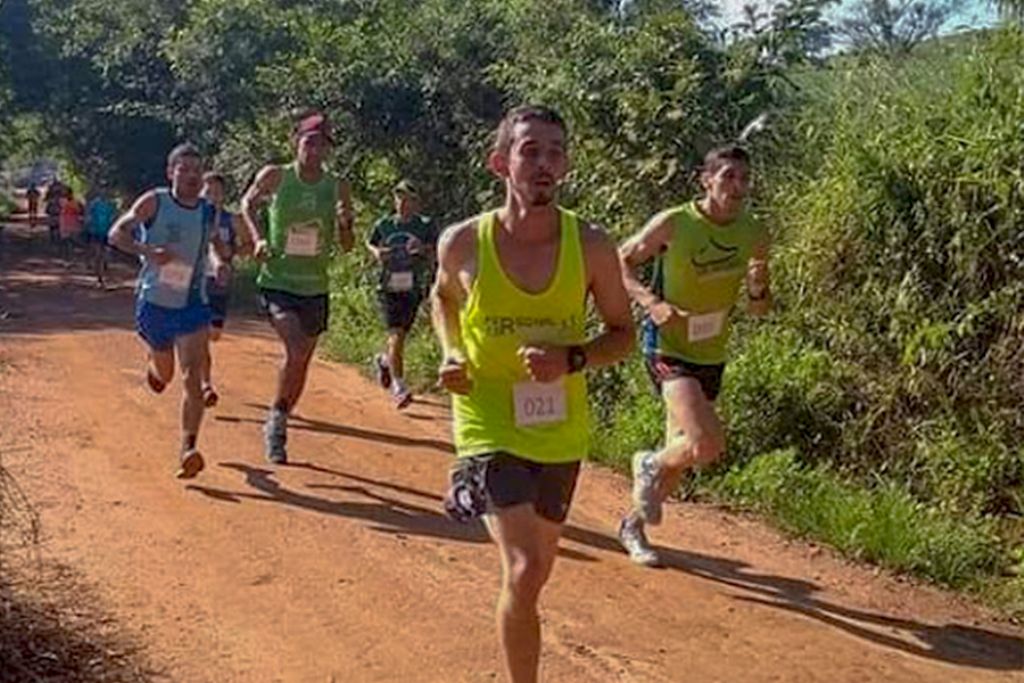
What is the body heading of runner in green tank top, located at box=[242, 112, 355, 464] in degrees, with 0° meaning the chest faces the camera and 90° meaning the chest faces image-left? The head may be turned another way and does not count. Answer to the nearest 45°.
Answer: approximately 0°

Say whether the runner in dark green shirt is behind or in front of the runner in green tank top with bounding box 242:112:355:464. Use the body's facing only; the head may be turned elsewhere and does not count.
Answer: behind

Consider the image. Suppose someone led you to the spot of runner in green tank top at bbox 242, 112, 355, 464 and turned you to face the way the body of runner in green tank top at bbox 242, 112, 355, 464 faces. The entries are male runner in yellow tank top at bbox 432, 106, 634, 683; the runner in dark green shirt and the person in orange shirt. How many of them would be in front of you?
1

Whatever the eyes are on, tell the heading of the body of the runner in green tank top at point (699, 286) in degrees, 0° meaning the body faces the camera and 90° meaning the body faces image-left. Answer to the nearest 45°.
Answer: approximately 315°

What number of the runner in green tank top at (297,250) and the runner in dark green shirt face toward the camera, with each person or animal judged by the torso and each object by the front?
2

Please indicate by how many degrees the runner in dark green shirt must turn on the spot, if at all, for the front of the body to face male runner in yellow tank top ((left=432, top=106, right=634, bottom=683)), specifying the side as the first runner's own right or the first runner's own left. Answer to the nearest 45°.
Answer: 0° — they already face them

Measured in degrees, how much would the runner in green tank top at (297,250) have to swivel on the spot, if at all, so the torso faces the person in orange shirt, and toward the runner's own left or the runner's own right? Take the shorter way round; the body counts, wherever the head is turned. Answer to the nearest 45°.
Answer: approximately 180°

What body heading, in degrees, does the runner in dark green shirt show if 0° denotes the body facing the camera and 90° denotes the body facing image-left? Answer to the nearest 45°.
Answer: approximately 0°
